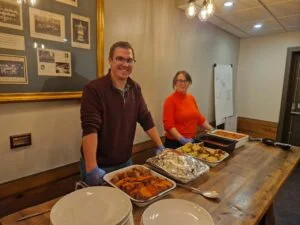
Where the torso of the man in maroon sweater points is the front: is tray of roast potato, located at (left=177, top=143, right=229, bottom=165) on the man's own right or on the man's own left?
on the man's own left

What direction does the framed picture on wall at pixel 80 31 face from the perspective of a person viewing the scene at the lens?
facing the viewer and to the right of the viewer

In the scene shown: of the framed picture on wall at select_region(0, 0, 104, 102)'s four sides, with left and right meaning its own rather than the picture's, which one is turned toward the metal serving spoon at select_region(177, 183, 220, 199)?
front

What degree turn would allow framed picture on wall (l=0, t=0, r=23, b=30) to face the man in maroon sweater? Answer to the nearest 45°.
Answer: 0° — it already faces them

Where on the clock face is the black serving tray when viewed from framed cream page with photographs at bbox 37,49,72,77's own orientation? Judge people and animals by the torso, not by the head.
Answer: The black serving tray is roughly at 11 o'clock from the framed cream page with photographs.

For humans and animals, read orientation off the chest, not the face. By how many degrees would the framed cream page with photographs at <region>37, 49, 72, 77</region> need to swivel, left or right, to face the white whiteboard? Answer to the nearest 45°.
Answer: approximately 90° to its left

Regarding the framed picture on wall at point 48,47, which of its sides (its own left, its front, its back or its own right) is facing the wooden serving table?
front

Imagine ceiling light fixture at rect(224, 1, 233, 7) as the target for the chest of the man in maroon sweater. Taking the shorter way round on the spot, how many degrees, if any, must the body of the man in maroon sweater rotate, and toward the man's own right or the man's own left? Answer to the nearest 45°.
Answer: approximately 90° to the man's own left

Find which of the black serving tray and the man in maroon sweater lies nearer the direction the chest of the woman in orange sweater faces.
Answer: the black serving tray

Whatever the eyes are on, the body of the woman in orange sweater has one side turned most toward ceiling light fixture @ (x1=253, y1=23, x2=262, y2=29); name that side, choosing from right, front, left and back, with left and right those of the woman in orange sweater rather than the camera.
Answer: left

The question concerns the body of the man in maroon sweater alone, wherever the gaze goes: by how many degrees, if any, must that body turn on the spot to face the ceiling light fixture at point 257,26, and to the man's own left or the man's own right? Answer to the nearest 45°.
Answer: approximately 90° to the man's own left

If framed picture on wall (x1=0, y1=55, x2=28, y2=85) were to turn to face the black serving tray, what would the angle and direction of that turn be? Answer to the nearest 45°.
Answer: approximately 45° to its left
